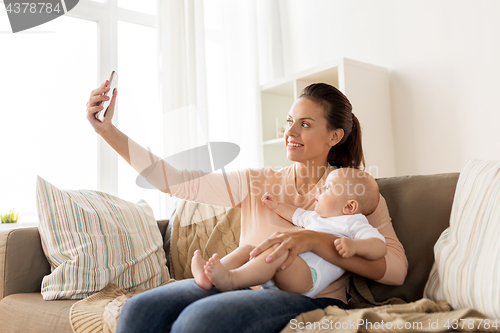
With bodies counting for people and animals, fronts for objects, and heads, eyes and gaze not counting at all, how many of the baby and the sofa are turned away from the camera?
0

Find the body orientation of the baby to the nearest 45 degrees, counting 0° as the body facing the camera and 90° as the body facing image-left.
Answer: approximately 90°

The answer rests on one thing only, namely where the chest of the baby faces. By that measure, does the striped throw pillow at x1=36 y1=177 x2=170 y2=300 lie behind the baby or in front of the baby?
in front

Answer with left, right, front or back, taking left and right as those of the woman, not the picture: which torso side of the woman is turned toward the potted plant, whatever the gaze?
right

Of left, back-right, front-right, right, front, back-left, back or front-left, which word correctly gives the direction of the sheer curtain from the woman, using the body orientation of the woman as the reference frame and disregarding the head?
back-right

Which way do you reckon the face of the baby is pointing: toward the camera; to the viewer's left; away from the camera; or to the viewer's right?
to the viewer's left

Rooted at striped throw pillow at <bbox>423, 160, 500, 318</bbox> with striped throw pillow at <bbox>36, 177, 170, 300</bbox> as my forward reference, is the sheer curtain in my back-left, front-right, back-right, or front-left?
front-right

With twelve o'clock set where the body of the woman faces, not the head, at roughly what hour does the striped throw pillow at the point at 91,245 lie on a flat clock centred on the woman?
The striped throw pillow is roughly at 2 o'clock from the woman.

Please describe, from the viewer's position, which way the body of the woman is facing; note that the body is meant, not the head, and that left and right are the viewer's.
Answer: facing the viewer and to the left of the viewer

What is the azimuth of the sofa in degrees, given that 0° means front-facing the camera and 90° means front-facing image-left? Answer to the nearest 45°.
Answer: approximately 45°

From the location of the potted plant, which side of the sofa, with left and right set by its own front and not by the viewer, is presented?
right
